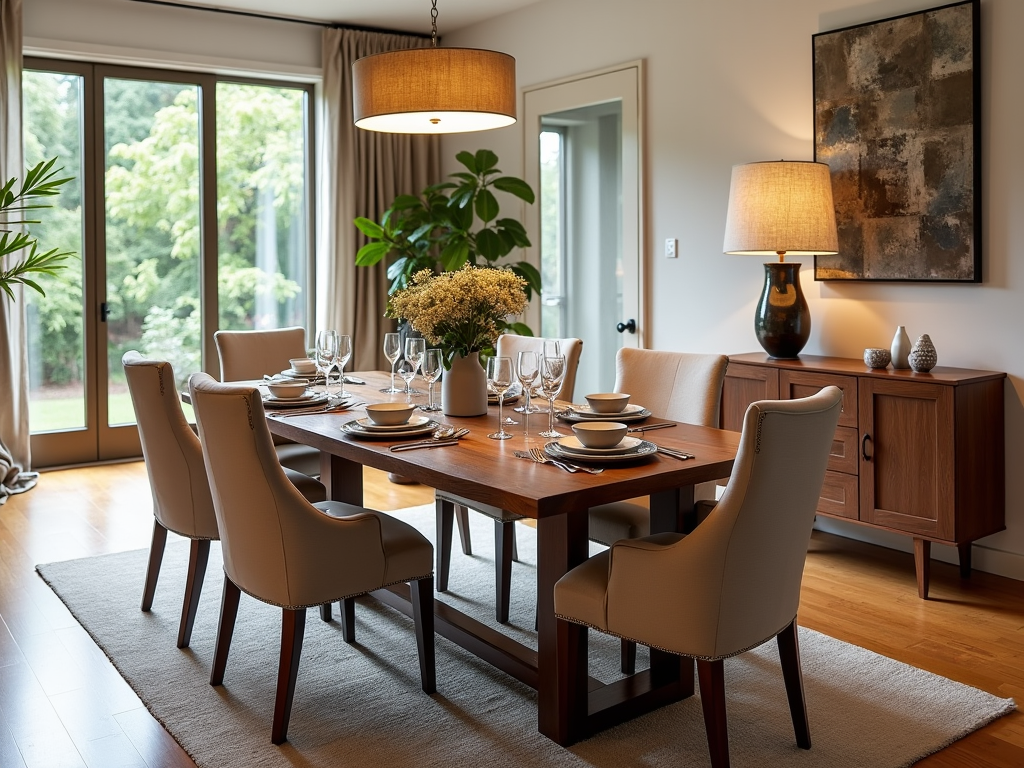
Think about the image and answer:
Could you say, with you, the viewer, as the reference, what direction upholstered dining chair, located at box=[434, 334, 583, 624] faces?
facing the viewer and to the left of the viewer

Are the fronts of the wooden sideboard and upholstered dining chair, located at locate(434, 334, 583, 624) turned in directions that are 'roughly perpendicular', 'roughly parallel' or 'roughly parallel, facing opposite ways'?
roughly parallel

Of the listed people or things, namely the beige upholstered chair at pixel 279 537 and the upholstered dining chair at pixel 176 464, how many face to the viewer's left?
0

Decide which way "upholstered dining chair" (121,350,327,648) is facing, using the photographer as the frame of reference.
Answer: facing away from the viewer and to the right of the viewer

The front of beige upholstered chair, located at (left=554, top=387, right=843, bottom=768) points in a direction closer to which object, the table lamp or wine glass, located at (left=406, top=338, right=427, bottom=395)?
the wine glass

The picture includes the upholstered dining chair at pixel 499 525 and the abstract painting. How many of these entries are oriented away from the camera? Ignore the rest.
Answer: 0

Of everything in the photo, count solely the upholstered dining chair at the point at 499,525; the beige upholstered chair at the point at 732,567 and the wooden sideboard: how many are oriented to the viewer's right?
0

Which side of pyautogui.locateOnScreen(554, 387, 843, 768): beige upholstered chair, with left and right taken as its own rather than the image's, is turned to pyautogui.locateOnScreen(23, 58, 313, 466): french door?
front

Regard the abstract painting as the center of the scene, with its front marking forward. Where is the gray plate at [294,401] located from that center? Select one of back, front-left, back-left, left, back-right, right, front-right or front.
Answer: front

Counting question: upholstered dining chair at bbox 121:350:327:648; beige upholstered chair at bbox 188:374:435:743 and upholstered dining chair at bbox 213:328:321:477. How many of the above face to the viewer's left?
0

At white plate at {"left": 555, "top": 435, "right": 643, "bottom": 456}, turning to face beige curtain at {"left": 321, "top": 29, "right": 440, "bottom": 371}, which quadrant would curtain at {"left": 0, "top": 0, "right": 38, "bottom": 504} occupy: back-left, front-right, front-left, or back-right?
front-left

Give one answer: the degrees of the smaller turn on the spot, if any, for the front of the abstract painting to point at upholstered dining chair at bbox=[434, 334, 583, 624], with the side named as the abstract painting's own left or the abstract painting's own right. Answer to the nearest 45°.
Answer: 0° — it already faces it
